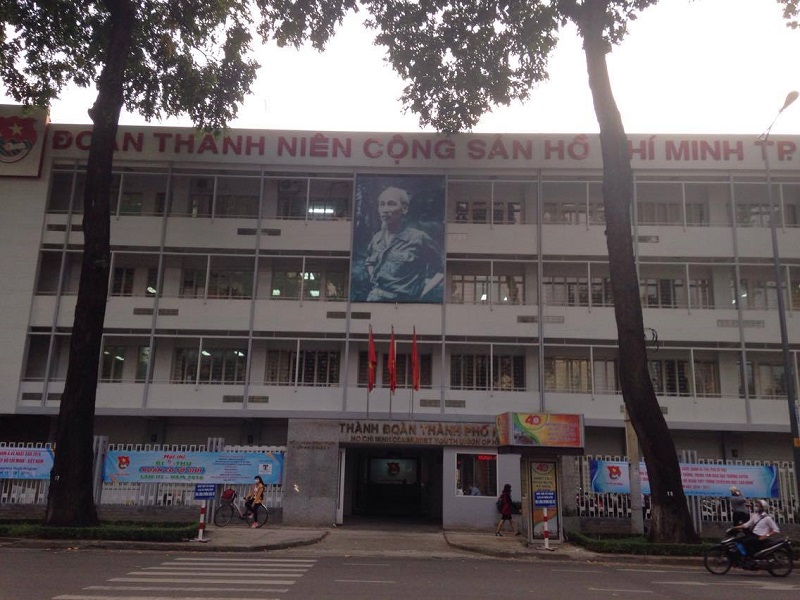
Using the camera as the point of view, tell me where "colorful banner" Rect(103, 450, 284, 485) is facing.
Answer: facing the viewer

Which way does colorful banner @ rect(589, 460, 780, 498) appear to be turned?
toward the camera

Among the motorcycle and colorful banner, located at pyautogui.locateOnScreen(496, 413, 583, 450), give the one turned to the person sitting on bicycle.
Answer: the motorcycle

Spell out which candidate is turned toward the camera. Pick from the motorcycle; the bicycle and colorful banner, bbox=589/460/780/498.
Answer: the colorful banner

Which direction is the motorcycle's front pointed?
to the viewer's left

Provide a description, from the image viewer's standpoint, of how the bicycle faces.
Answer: facing to the left of the viewer

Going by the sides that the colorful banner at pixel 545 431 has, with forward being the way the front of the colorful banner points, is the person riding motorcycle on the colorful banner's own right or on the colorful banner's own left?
on the colorful banner's own left

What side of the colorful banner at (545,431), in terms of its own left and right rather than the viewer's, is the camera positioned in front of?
front

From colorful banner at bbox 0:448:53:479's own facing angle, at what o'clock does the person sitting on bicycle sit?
The person sitting on bicycle is roughly at 10 o'clock from the colorful banner.

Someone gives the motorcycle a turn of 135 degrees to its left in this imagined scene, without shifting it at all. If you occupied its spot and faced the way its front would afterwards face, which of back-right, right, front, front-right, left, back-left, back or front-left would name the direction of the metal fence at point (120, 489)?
back-right

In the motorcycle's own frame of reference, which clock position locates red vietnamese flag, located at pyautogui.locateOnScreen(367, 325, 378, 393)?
The red vietnamese flag is roughly at 1 o'clock from the motorcycle.

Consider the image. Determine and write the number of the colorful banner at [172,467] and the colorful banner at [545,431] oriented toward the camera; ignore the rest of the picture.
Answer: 2

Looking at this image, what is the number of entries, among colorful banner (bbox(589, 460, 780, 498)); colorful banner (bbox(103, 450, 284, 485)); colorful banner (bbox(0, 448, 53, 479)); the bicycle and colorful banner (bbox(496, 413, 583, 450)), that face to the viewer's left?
1

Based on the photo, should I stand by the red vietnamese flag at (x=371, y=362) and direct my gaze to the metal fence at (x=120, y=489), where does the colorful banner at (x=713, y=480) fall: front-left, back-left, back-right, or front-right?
back-left

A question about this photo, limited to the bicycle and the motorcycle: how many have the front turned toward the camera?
0

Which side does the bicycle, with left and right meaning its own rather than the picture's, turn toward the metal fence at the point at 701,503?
back

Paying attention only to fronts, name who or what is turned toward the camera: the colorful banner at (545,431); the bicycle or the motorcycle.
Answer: the colorful banner

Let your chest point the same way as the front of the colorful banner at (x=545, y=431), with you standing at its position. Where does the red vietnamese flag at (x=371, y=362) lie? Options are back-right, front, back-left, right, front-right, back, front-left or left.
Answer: back-right

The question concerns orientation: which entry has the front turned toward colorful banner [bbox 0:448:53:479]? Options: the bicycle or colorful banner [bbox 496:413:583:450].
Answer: the bicycle

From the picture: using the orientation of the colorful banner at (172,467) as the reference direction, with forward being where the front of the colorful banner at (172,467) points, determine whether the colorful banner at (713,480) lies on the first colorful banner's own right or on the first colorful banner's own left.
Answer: on the first colorful banner's own left
